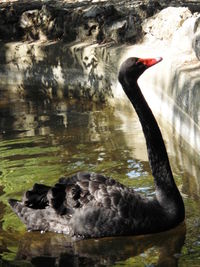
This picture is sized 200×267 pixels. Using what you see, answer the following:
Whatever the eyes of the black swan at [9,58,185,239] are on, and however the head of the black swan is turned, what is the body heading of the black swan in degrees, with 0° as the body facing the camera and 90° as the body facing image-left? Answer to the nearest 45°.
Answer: approximately 270°

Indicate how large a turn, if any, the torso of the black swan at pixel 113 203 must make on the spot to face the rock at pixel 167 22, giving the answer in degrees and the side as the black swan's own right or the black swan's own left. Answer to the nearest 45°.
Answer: approximately 90° to the black swan's own left
